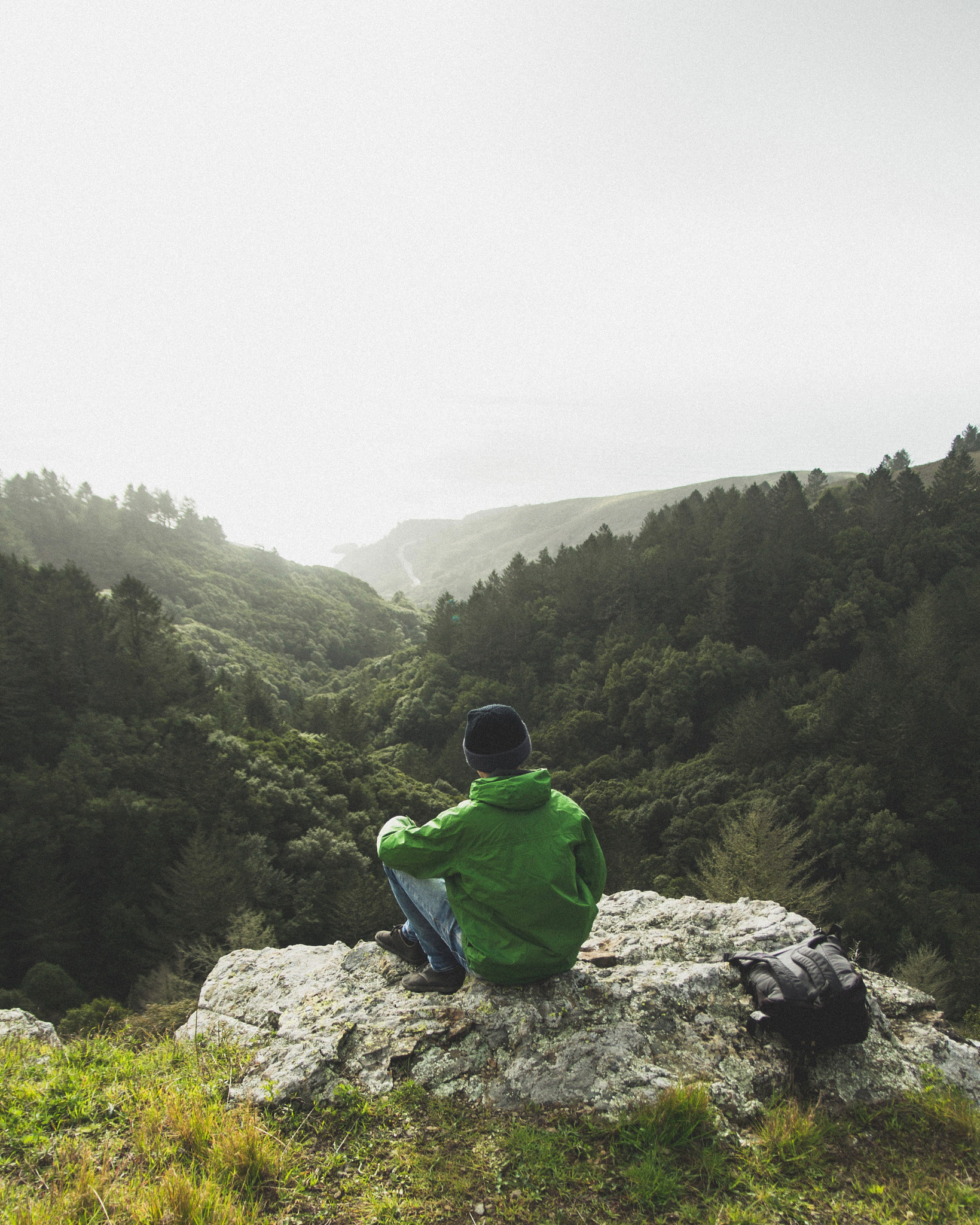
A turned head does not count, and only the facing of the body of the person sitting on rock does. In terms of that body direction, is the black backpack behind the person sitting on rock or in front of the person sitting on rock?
behind

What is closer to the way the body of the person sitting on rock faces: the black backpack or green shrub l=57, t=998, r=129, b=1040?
the green shrub

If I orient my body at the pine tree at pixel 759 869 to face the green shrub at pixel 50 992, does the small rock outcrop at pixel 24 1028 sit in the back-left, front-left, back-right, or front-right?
front-left

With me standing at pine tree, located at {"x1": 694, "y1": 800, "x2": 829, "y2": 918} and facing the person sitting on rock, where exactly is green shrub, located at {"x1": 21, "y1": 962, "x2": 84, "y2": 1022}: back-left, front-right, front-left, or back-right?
front-right

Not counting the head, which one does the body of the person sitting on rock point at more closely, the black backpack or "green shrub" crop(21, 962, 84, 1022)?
the green shrub

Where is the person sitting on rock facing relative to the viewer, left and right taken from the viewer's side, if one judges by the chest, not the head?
facing away from the viewer and to the left of the viewer

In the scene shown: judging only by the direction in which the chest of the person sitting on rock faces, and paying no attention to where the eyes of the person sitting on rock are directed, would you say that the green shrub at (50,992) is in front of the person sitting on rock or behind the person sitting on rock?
in front
